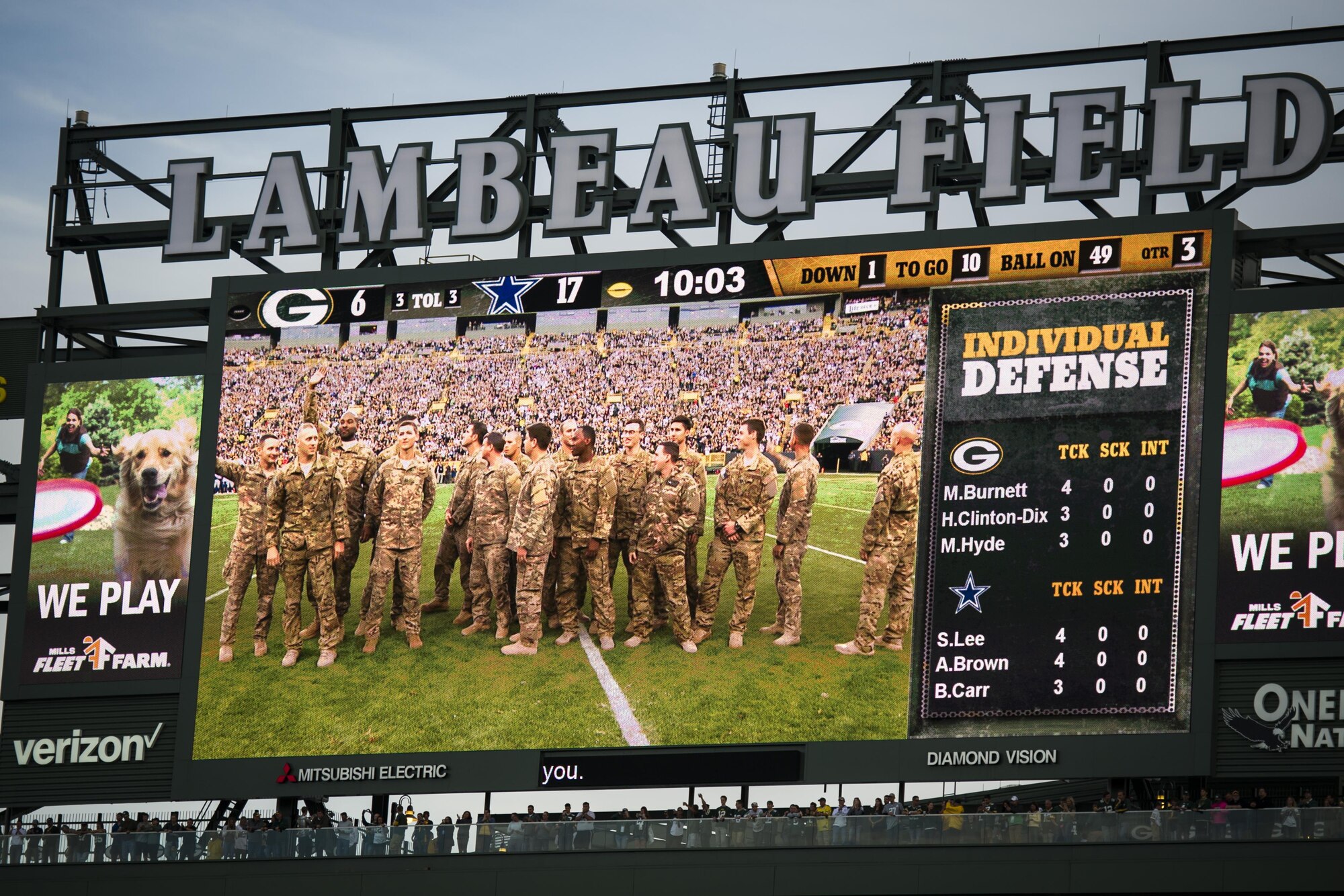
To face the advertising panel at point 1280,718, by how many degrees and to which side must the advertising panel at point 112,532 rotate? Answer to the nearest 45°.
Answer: approximately 45° to its left

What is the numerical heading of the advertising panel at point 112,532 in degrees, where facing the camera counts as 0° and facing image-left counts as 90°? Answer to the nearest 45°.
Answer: approximately 0°
